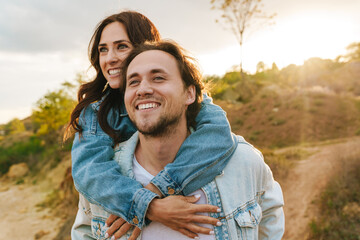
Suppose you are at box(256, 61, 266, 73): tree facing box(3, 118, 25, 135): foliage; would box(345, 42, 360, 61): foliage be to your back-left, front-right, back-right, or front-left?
back-left

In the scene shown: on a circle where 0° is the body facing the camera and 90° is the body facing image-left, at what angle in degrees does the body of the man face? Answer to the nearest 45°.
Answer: approximately 45°

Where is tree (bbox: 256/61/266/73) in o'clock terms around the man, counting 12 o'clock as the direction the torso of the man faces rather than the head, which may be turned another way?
The tree is roughly at 5 o'clock from the man.

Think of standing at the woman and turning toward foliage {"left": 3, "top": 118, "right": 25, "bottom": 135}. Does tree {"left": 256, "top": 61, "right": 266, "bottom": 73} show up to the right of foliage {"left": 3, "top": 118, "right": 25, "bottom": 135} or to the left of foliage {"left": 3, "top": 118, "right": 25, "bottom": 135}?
right

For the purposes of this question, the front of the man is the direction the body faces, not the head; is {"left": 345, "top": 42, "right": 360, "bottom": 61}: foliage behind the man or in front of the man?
behind

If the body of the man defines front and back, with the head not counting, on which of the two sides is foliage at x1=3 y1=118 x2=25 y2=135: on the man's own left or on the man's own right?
on the man's own right
